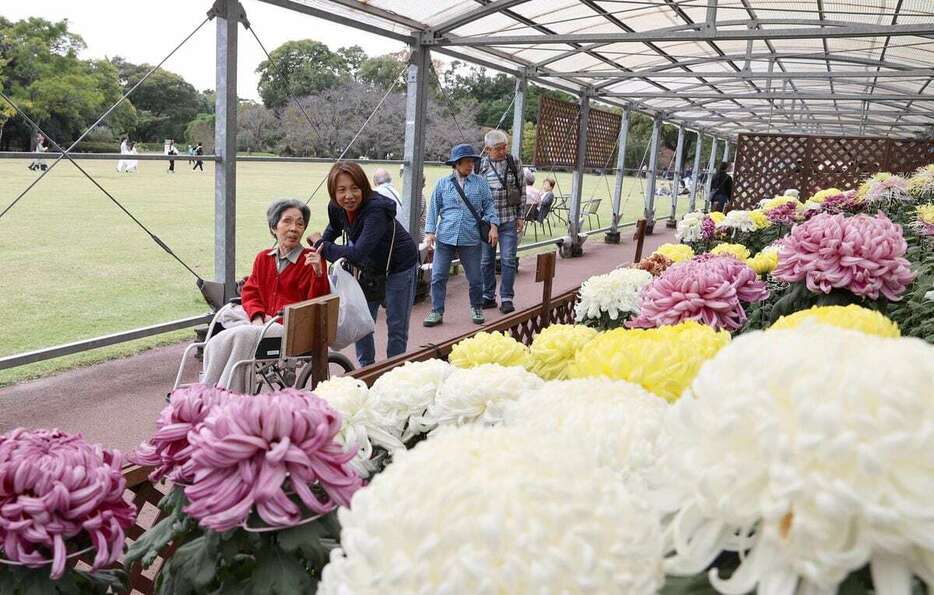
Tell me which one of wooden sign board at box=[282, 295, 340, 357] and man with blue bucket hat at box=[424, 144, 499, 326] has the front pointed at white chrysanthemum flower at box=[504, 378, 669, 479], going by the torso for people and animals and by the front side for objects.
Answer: the man with blue bucket hat

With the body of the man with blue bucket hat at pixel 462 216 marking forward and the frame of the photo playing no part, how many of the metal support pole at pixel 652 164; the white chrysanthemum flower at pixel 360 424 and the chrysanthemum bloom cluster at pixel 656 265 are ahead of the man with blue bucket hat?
2

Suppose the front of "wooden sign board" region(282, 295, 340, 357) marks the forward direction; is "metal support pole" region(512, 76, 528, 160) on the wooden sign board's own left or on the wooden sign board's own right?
on the wooden sign board's own right

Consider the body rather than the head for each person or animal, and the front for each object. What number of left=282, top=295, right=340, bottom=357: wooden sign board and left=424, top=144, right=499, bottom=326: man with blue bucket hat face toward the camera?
1

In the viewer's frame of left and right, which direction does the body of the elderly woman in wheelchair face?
facing the viewer and to the left of the viewer

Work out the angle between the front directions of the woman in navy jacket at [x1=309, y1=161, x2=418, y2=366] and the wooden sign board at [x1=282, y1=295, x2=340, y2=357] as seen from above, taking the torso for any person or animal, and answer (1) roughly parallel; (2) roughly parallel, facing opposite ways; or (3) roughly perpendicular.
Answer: roughly perpendicular

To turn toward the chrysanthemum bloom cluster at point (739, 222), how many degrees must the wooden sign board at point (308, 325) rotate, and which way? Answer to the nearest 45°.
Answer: approximately 90° to its right

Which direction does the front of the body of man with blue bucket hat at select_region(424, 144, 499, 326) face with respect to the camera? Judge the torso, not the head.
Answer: toward the camera

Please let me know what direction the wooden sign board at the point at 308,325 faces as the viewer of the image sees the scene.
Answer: facing away from the viewer and to the left of the viewer

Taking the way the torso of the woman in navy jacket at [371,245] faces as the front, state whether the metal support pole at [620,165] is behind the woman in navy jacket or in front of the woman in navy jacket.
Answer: behind

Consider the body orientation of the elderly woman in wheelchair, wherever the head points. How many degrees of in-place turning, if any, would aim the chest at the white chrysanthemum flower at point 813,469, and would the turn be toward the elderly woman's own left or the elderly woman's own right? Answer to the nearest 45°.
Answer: approximately 45° to the elderly woman's own left
